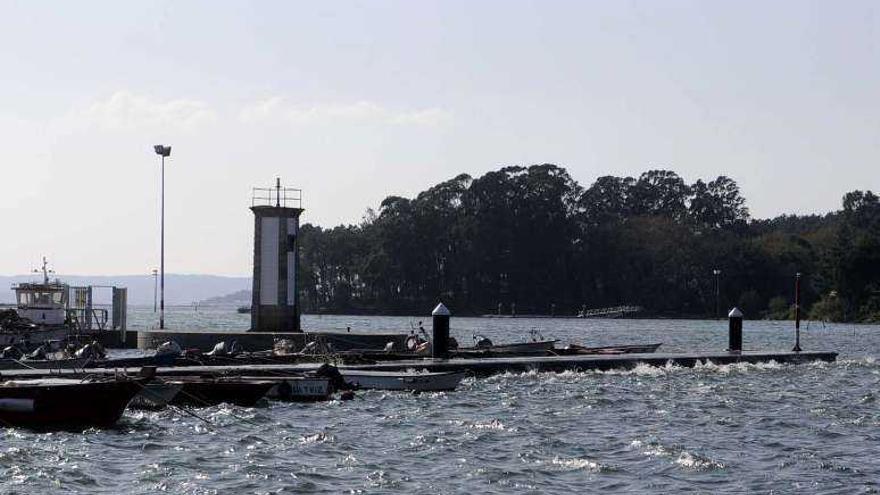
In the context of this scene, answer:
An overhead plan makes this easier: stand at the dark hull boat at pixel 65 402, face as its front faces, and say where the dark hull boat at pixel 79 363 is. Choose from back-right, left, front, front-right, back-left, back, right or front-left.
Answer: left

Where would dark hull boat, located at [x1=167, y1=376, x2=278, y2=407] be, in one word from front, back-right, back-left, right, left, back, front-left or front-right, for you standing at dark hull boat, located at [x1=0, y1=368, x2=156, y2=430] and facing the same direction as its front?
front-left

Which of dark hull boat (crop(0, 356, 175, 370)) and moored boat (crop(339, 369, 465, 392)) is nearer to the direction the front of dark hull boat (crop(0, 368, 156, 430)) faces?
the moored boat

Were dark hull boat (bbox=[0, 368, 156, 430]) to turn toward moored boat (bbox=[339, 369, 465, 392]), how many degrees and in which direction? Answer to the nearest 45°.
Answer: approximately 45° to its left

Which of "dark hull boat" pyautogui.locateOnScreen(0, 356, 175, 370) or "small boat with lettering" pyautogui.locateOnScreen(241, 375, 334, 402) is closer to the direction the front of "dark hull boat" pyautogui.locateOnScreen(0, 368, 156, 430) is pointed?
the small boat with lettering

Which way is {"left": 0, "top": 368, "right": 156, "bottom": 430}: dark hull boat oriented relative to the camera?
to the viewer's right

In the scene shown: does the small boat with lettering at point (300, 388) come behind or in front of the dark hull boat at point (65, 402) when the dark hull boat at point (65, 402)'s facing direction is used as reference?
in front
